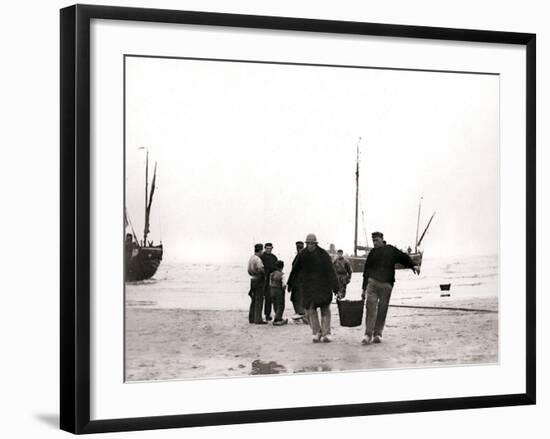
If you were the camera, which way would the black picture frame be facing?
facing the viewer and to the right of the viewer
